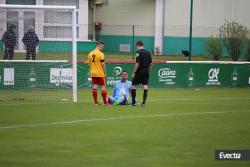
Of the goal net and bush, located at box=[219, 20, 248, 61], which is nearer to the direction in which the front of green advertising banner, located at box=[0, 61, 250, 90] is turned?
the goal net

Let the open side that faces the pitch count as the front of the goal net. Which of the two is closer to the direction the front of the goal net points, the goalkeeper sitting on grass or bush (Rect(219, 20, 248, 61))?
the goalkeeper sitting on grass

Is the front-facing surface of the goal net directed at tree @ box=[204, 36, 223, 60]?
no

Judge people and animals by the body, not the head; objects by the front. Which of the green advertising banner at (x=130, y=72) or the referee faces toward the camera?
the green advertising banner

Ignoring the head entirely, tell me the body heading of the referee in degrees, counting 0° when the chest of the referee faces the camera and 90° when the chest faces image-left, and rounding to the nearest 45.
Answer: approximately 135°

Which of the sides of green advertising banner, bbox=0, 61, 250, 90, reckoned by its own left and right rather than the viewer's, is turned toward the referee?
front

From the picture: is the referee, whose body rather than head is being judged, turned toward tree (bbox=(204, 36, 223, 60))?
no

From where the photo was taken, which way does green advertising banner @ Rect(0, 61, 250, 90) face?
toward the camera

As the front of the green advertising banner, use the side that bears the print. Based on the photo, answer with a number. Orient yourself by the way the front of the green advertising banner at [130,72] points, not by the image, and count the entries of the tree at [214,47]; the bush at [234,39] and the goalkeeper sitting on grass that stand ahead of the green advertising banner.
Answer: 1

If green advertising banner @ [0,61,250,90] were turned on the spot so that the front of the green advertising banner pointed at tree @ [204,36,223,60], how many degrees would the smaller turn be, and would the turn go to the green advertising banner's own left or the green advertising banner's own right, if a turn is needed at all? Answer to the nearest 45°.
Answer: approximately 135° to the green advertising banner's own left
